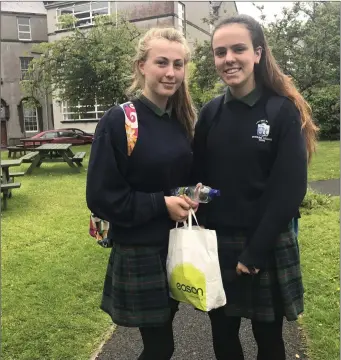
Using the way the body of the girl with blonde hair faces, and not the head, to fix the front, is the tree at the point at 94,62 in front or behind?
behind

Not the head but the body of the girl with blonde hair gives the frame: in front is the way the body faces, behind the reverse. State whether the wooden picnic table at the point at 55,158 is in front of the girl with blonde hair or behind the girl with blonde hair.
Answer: behind

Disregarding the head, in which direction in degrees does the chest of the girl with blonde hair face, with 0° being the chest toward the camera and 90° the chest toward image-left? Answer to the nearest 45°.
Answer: approximately 315°

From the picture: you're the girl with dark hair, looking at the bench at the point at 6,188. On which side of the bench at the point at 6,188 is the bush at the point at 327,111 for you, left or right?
right

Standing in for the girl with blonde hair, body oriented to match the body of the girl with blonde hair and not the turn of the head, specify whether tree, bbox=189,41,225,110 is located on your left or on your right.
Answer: on your left
